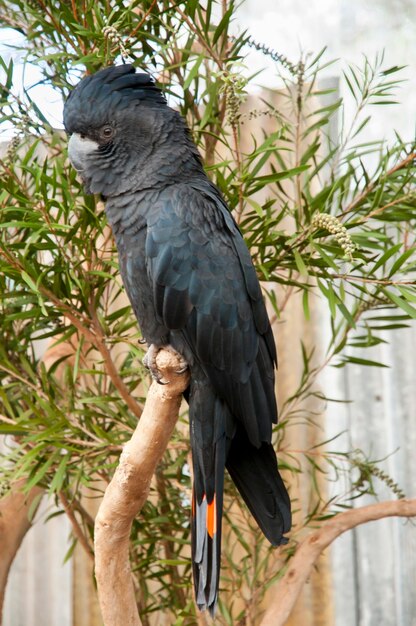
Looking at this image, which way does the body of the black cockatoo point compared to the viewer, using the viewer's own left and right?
facing to the left of the viewer
